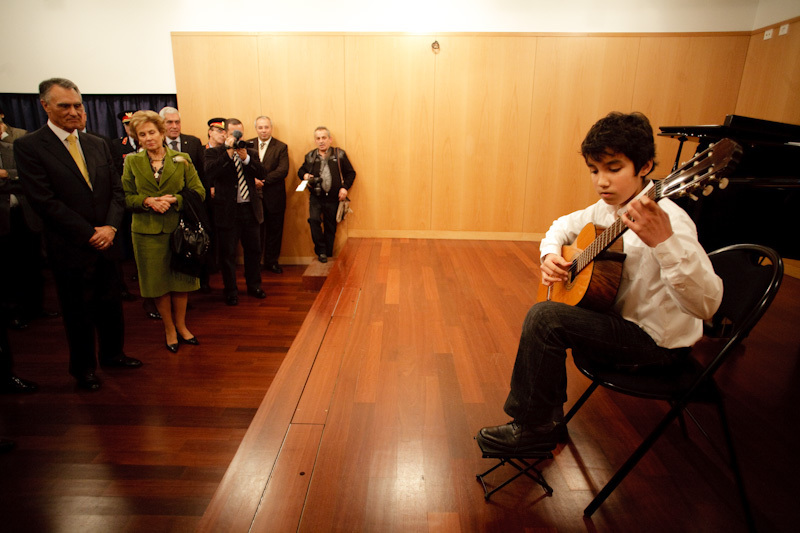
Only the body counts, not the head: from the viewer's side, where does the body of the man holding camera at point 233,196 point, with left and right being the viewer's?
facing the viewer

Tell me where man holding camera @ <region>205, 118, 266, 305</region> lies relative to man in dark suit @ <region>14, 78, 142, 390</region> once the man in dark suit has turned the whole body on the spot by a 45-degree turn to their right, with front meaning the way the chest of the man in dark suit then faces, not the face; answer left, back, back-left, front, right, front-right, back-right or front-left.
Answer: back-left

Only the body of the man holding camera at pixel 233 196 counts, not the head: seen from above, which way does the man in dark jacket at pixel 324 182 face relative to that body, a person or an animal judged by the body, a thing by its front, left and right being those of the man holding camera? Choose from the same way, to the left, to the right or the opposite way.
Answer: the same way

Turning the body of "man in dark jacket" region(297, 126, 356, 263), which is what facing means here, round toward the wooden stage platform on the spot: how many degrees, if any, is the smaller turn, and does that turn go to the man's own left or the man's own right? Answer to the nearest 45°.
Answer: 0° — they already face it

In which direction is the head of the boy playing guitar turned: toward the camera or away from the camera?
toward the camera

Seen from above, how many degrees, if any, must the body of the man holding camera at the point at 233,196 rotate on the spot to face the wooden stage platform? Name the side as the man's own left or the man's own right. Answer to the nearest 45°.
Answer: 0° — they already face it

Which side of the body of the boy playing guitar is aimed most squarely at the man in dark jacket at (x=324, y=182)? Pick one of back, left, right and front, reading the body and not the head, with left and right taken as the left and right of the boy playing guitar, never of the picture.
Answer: right

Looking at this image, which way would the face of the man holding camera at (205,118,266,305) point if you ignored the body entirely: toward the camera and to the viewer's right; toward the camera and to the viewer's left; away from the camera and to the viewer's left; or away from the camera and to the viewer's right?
toward the camera and to the viewer's right

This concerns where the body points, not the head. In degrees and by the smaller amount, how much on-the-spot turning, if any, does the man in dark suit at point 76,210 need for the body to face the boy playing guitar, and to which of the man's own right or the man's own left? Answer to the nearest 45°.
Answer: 0° — they already face them

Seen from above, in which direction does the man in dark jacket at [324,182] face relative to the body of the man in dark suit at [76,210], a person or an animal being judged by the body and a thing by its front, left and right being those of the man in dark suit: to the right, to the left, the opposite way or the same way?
to the right

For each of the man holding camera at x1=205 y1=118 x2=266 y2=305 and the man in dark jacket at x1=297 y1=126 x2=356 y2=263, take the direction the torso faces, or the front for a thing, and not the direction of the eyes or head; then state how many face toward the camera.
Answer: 2

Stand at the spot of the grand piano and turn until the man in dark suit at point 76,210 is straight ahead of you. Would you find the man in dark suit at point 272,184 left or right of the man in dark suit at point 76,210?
right
